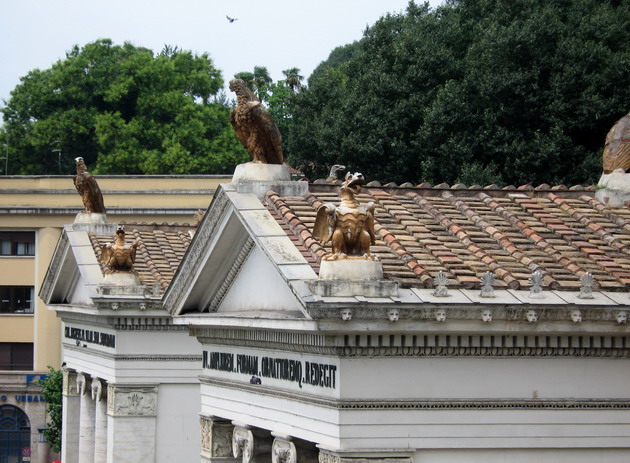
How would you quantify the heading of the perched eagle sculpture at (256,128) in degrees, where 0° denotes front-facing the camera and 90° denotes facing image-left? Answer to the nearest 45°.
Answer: approximately 45°

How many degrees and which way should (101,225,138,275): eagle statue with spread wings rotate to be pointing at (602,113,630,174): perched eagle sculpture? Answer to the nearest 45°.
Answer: approximately 45° to its left

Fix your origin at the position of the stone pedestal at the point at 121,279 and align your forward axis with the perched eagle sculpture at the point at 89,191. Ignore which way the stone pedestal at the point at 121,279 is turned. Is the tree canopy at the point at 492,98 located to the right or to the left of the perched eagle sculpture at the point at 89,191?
right

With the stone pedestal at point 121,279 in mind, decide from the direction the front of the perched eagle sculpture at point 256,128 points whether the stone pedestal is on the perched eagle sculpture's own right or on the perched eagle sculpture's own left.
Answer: on the perched eagle sculpture's own right

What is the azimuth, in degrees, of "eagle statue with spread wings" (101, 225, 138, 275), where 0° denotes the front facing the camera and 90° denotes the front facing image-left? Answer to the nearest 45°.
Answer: approximately 0°

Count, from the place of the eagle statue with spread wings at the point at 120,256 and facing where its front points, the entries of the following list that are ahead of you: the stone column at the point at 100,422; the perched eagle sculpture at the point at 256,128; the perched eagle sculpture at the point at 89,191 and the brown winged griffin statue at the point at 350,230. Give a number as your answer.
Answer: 2

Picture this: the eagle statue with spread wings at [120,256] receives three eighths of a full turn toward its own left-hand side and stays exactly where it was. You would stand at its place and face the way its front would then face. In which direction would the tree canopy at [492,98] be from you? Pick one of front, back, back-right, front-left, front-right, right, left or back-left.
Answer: front

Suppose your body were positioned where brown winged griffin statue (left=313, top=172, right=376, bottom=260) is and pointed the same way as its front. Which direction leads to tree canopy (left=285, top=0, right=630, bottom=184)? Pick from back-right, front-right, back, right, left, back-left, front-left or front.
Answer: back
